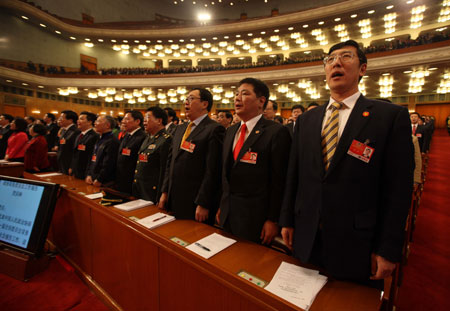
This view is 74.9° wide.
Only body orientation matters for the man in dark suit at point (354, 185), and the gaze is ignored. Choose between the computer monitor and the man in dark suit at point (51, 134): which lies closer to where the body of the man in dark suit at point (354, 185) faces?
the computer monitor

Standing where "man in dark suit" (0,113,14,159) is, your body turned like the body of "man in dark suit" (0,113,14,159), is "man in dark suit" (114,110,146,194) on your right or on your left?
on your left

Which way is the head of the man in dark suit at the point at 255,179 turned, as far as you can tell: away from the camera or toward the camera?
toward the camera

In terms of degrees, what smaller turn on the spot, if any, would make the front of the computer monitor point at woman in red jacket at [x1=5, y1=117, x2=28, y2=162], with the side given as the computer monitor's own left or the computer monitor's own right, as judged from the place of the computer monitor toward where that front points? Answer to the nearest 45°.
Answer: approximately 135° to the computer monitor's own right

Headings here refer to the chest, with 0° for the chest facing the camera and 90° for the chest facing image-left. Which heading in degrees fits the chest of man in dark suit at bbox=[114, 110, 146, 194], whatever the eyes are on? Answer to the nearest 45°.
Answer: approximately 45°

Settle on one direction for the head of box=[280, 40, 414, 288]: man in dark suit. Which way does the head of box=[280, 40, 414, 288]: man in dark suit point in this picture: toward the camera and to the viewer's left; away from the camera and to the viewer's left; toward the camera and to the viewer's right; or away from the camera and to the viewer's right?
toward the camera and to the viewer's left

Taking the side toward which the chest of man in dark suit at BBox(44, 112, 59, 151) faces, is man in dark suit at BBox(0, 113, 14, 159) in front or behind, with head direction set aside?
in front
